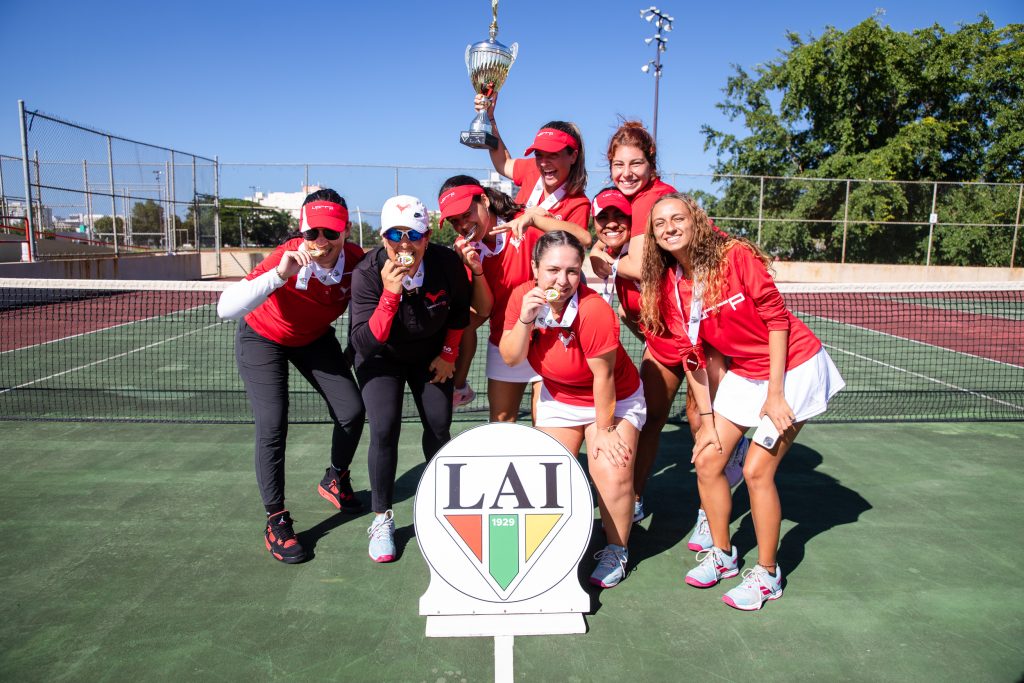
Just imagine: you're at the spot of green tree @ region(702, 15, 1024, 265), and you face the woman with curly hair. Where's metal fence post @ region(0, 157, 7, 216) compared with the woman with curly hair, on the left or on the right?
right

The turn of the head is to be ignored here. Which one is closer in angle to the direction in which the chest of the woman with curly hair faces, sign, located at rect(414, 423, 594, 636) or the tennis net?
the sign

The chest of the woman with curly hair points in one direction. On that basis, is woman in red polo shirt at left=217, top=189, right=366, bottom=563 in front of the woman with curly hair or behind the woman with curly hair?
in front

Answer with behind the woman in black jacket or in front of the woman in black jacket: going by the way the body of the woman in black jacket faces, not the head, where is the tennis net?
behind

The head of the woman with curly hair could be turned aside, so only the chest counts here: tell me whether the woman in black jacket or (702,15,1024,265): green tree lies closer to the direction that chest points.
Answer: the woman in black jacket

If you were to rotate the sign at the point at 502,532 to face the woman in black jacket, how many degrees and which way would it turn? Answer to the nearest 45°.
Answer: approximately 135° to its right

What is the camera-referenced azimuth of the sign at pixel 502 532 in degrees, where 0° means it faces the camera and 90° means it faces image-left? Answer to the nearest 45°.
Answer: approximately 0°

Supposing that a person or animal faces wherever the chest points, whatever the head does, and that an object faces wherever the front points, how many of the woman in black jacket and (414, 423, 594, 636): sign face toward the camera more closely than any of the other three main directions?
2

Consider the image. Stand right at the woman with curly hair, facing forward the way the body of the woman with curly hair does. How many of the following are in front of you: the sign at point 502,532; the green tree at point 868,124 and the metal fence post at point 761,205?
1

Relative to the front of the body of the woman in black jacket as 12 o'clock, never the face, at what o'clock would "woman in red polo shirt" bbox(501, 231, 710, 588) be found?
The woman in red polo shirt is roughly at 10 o'clock from the woman in black jacket.
